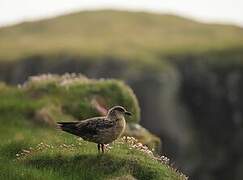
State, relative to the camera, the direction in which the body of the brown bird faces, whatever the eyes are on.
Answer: to the viewer's right
